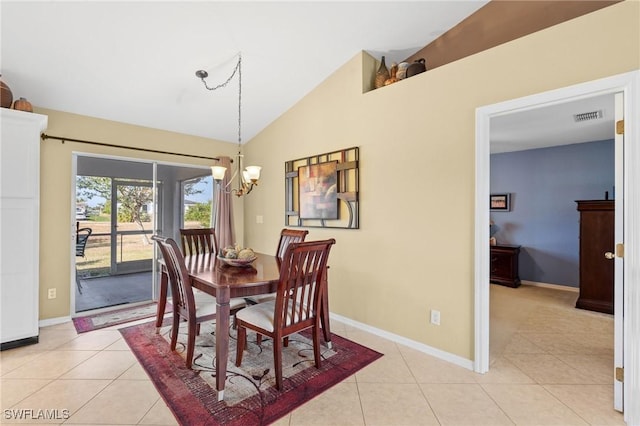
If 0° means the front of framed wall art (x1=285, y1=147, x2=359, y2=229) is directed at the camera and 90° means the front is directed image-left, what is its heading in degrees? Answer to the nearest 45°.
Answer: approximately 45°

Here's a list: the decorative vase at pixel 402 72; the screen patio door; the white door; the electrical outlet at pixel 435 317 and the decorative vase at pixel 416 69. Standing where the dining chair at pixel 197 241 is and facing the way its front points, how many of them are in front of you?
4

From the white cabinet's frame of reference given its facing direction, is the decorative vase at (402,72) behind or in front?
in front

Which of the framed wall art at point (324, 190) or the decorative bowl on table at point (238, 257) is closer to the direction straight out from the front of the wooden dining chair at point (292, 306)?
the decorative bowl on table

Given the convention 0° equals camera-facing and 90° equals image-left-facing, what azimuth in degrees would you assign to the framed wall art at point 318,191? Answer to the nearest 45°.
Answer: approximately 45°

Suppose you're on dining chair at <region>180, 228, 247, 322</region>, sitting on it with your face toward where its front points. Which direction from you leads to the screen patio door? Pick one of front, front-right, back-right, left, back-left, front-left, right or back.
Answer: back

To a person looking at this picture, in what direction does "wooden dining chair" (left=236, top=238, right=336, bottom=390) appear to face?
facing away from the viewer and to the left of the viewer

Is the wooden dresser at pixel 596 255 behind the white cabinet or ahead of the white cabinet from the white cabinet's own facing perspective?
ahead

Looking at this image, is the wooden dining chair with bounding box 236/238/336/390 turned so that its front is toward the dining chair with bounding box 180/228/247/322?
yes

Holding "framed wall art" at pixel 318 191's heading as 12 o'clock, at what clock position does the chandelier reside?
The chandelier is roughly at 12 o'clock from the framed wall art.
